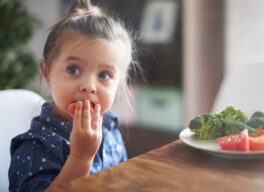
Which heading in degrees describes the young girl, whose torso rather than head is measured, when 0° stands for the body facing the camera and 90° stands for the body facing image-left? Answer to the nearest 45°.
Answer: approximately 315°
